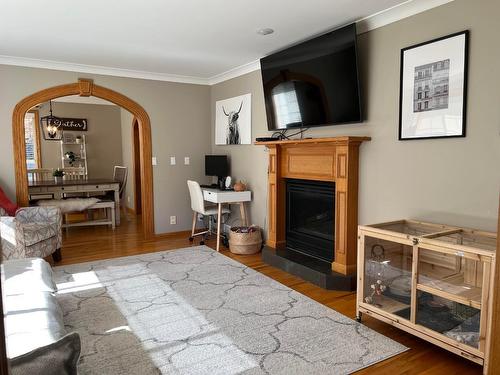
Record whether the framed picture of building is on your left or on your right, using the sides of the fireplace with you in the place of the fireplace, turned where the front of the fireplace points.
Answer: on your left

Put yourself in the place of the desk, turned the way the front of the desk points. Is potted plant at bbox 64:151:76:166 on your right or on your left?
on your right

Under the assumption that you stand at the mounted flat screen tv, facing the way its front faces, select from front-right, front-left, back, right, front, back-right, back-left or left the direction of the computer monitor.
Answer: right

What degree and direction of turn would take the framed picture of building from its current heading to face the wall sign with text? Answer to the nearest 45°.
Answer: approximately 45° to its right

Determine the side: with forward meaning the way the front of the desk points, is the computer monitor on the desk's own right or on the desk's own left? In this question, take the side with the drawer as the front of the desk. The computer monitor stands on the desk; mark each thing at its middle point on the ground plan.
on the desk's own right

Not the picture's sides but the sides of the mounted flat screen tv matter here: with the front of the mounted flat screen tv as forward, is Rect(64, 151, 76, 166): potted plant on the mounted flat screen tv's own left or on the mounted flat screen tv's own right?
on the mounted flat screen tv's own right

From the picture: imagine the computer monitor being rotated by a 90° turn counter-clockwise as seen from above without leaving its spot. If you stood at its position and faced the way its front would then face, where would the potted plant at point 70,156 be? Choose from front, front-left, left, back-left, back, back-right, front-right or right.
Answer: back

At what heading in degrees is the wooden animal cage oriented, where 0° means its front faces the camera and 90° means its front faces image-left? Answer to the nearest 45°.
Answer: approximately 45°

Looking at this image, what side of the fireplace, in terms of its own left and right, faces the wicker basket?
right
